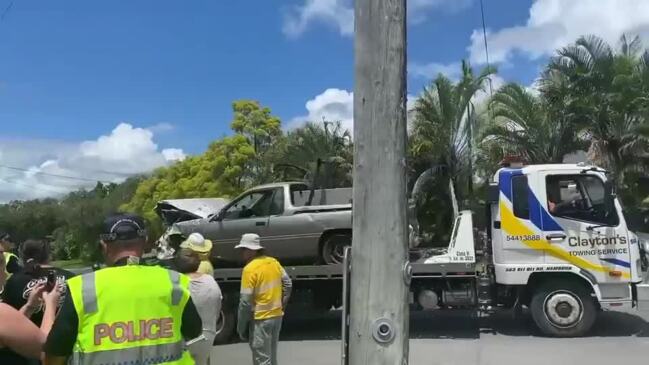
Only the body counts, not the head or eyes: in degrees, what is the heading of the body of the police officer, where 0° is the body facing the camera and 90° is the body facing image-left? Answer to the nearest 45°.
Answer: approximately 180°

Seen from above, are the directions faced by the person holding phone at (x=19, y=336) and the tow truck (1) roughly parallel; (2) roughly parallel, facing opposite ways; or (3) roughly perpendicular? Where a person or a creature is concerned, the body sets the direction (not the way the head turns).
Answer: roughly perpendicular

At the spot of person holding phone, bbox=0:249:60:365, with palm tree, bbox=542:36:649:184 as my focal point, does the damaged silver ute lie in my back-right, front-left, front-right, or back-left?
front-left

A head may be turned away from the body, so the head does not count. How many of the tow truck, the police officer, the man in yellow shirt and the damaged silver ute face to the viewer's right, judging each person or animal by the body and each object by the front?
1

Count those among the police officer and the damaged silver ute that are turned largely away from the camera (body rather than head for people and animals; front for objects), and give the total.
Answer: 1

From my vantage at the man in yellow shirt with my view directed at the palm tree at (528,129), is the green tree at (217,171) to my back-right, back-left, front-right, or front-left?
front-left

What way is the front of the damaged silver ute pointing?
to the viewer's left

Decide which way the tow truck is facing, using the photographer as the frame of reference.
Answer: facing to the right of the viewer

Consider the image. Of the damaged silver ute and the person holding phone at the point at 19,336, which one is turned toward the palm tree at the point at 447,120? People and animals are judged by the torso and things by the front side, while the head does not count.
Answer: the person holding phone

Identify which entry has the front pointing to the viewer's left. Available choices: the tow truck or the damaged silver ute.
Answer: the damaged silver ute

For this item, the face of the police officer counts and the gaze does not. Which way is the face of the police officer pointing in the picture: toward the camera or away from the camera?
away from the camera

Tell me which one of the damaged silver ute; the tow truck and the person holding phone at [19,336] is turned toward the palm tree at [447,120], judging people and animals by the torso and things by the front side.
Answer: the person holding phone

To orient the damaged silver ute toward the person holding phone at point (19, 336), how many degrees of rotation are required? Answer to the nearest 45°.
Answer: approximately 90° to its left
